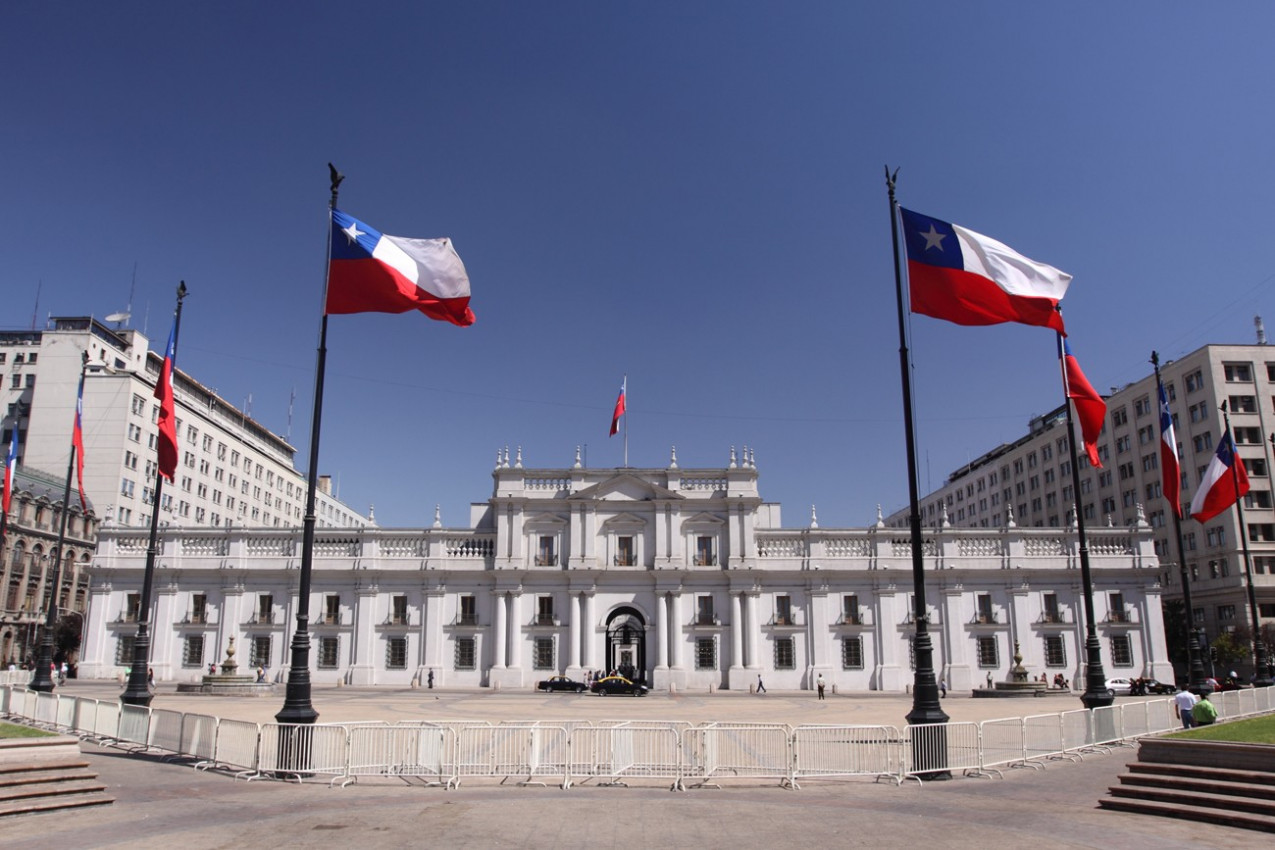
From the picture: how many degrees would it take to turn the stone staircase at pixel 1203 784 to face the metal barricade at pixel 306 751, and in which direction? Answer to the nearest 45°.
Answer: approximately 45° to its right

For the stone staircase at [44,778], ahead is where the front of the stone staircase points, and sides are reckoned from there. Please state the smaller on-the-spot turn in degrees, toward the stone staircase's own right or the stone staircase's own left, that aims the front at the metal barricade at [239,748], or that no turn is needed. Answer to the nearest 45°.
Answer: approximately 90° to the stone staircase's own left

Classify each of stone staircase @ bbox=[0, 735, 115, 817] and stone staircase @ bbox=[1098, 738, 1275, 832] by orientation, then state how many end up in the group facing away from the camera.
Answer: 0

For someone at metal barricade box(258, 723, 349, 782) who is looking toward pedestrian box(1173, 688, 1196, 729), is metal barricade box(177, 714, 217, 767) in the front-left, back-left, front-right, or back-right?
back-left

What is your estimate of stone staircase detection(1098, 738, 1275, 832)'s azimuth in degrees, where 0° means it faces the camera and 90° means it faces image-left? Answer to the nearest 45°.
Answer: approximately 45°

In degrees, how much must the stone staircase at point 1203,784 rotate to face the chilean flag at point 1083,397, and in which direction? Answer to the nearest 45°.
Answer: approximately 135° to its right

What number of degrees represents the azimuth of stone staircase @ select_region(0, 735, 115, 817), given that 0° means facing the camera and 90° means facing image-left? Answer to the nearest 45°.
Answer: approximately 315°

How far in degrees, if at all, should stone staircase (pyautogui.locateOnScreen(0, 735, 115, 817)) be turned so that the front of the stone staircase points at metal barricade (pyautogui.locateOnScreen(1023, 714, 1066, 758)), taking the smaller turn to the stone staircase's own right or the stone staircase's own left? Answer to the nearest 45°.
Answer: approximately 45° to the stone staircase's own left
